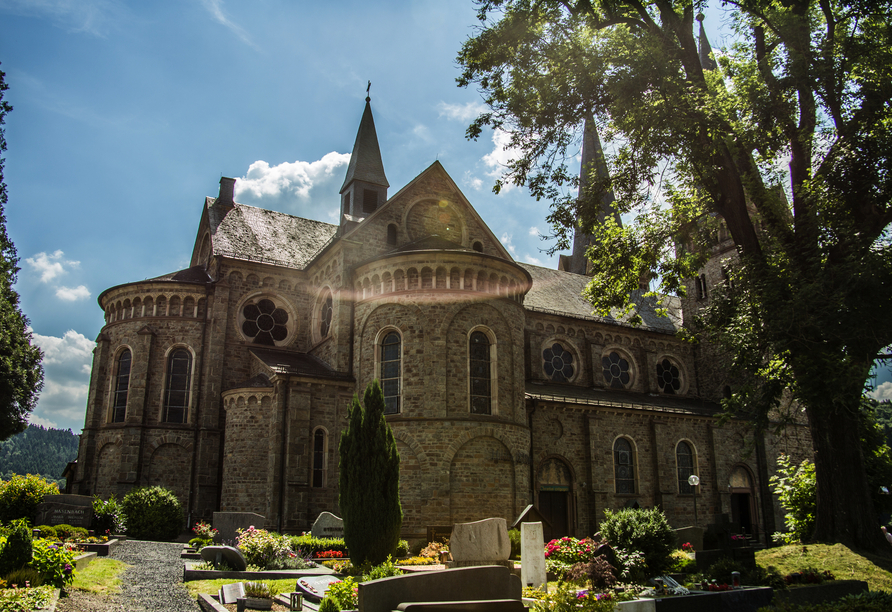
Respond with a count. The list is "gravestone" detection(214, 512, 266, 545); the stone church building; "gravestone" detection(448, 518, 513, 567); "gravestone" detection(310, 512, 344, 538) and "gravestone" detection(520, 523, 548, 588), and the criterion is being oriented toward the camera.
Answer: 4

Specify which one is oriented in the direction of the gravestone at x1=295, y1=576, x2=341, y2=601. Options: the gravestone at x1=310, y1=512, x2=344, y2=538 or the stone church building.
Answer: the gravestone at x1=310, y1=512, x2=344, y2=538

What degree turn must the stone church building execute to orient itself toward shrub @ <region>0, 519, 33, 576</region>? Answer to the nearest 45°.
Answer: approximately 135° to its right

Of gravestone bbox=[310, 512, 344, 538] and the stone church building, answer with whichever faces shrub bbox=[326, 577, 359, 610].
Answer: the gravestone

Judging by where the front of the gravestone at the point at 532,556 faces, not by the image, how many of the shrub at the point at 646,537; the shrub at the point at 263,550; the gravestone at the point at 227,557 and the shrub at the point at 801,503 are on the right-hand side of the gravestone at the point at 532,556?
2

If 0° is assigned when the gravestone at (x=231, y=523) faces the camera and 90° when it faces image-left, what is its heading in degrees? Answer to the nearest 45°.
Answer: approximately 0°
